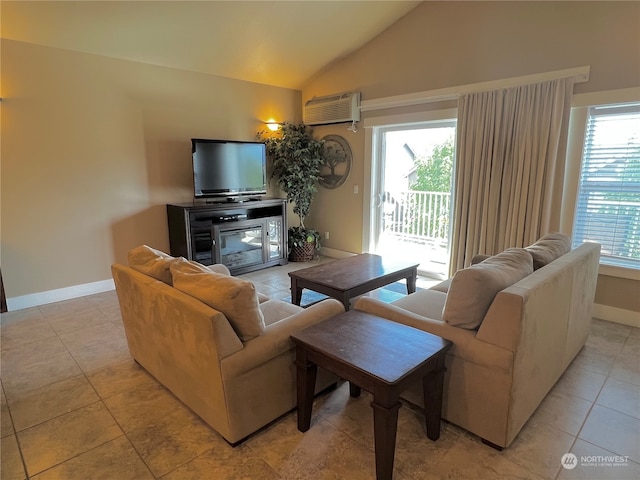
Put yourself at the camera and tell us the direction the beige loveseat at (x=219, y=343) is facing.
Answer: facing away from the viewer and to the right of the viewer

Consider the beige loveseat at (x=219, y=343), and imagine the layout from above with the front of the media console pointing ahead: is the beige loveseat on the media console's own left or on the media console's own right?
on the media console's own right

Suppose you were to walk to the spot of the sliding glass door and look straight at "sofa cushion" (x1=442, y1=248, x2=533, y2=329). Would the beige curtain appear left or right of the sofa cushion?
left

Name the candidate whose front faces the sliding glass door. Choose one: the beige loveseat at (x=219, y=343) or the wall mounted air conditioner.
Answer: the beige loveseat

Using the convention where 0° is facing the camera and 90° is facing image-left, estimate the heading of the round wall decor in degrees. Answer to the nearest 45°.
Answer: approximately 45°

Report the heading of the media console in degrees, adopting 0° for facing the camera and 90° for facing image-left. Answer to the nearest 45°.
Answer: approximately 315°

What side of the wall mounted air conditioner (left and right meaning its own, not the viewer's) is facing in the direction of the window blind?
left

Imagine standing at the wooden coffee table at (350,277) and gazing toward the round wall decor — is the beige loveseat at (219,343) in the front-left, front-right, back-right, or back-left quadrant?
back-left

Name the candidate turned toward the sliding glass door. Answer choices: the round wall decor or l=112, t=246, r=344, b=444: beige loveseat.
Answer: the beige loveseat

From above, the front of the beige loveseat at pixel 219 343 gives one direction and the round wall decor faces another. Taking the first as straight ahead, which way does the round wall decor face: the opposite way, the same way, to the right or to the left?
the opposite way
